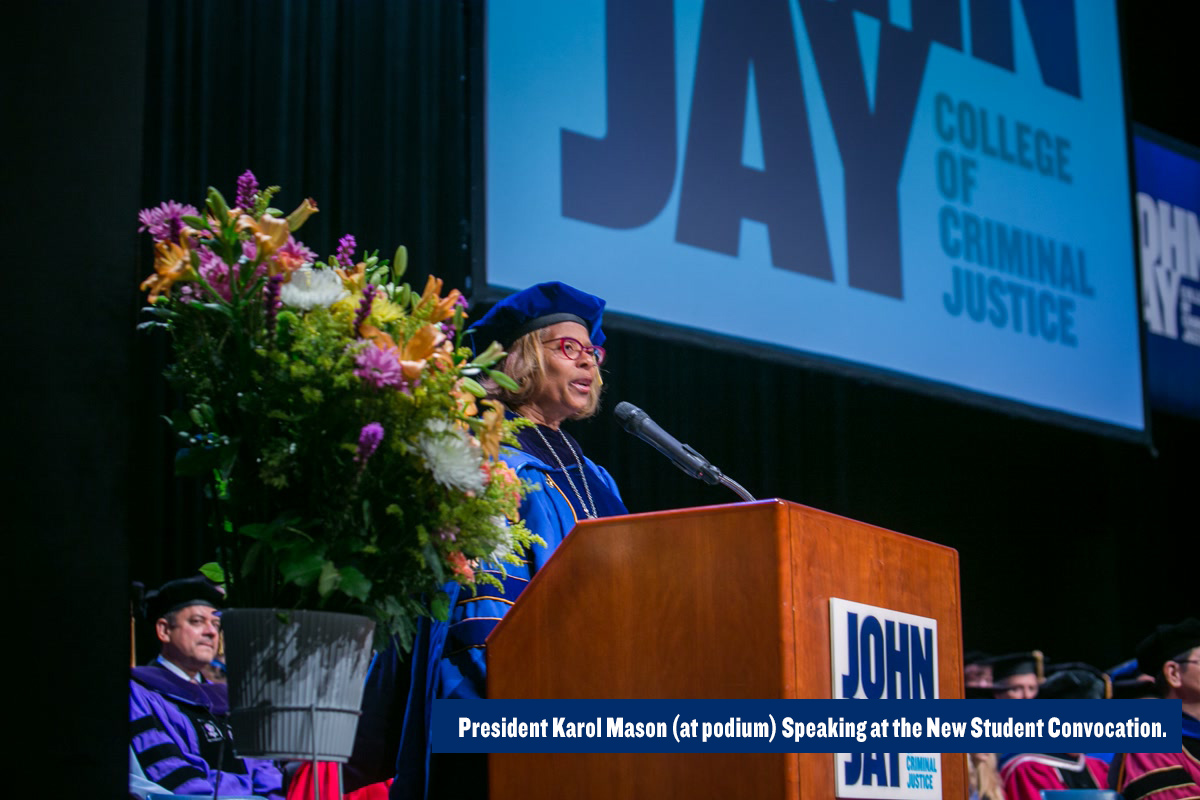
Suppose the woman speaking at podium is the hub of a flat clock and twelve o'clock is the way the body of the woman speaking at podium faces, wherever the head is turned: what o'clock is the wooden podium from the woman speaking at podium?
The wooden podium is roughly at 1 o'clock from the woman speaking at podium.

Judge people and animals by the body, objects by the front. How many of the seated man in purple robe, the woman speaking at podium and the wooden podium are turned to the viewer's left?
0

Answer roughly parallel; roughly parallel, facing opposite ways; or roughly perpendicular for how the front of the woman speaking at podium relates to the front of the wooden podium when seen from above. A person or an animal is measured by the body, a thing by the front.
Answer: roughly parallel

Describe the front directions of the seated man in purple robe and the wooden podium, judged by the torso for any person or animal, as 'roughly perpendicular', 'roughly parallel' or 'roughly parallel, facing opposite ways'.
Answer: roughly parallel

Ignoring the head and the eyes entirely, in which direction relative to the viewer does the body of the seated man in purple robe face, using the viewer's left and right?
facing the viewer and to the right of the viewer

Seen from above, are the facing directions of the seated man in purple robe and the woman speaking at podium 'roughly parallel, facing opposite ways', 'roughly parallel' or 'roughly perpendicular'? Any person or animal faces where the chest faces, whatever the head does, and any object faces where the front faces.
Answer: roughly parallel

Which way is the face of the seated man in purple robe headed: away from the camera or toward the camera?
toward the camera

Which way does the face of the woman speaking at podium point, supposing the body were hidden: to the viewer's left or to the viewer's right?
to the viewer's right
